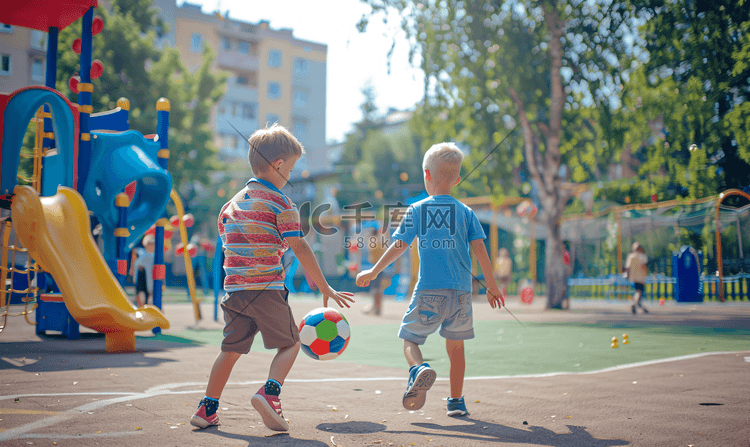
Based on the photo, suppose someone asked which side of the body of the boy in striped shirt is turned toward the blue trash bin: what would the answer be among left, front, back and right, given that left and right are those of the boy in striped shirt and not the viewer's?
front

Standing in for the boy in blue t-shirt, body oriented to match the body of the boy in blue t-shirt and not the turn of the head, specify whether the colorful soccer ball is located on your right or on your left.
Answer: on your left

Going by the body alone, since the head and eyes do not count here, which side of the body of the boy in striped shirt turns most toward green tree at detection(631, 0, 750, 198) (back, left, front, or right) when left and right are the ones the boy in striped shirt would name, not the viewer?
front

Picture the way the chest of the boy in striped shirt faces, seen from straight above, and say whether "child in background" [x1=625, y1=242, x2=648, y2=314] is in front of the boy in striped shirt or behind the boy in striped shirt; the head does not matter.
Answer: in front

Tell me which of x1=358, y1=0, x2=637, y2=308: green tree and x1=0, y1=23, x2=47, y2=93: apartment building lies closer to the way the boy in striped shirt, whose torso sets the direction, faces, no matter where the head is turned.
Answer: the green tree

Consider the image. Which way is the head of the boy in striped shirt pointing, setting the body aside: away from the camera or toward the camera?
away from the camera

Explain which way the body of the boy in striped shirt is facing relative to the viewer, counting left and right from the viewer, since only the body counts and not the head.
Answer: facing away from the viewer and to the right of the viewer

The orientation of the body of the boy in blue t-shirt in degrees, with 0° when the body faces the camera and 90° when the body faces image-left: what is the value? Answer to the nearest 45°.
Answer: approximately 180°

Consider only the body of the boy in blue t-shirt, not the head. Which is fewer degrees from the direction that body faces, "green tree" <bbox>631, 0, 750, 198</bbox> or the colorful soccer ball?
the green tree

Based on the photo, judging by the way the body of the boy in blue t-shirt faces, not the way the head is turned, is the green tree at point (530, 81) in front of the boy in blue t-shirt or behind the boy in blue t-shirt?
in front

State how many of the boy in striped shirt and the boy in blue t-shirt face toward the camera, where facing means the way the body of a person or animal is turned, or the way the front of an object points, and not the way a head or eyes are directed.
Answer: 0

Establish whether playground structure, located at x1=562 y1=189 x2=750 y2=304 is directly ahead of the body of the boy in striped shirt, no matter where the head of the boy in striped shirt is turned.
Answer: yes

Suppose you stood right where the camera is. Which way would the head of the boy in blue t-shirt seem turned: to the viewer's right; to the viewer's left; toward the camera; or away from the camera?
away from the camera
